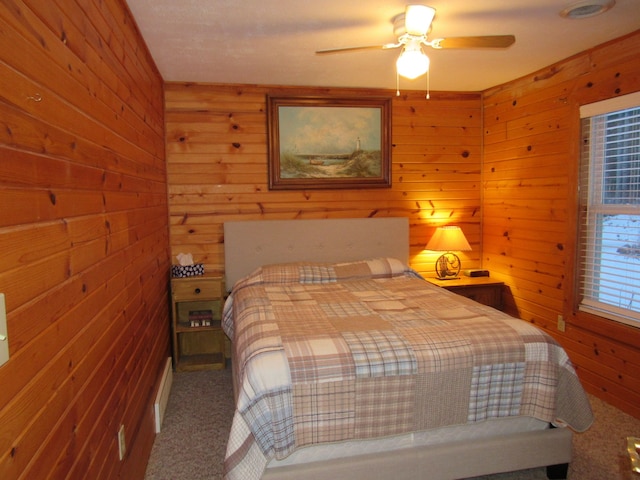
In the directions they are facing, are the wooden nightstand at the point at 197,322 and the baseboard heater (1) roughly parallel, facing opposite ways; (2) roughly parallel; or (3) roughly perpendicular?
roughly perpendicular

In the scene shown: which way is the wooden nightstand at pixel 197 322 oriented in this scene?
toward the camera

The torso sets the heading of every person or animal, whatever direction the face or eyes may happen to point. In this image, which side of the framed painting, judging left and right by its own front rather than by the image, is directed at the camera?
front

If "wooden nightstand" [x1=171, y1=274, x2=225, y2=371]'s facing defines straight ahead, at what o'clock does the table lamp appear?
The table lamp is roughly at 9 o'clock from the wooden nightstand.

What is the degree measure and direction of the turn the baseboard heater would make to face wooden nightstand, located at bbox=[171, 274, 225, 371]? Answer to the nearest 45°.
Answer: approximately 90° to its left

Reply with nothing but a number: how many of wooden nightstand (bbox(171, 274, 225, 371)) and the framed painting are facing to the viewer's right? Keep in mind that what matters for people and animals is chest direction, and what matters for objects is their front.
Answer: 0

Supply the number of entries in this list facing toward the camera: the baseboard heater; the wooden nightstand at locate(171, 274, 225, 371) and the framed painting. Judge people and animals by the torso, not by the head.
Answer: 2

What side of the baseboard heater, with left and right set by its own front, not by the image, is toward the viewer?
right

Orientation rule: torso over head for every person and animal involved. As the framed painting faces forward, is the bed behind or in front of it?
in front

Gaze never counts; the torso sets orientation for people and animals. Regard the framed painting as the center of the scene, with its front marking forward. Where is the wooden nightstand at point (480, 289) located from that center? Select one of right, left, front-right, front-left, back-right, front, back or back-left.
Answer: left

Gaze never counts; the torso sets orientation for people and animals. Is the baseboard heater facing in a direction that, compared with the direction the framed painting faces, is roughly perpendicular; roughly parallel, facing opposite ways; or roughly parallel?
roughly perpendicular

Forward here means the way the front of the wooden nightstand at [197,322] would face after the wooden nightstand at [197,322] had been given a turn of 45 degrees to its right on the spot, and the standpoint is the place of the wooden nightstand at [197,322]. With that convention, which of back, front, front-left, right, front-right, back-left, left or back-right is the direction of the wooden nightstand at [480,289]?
back-left
